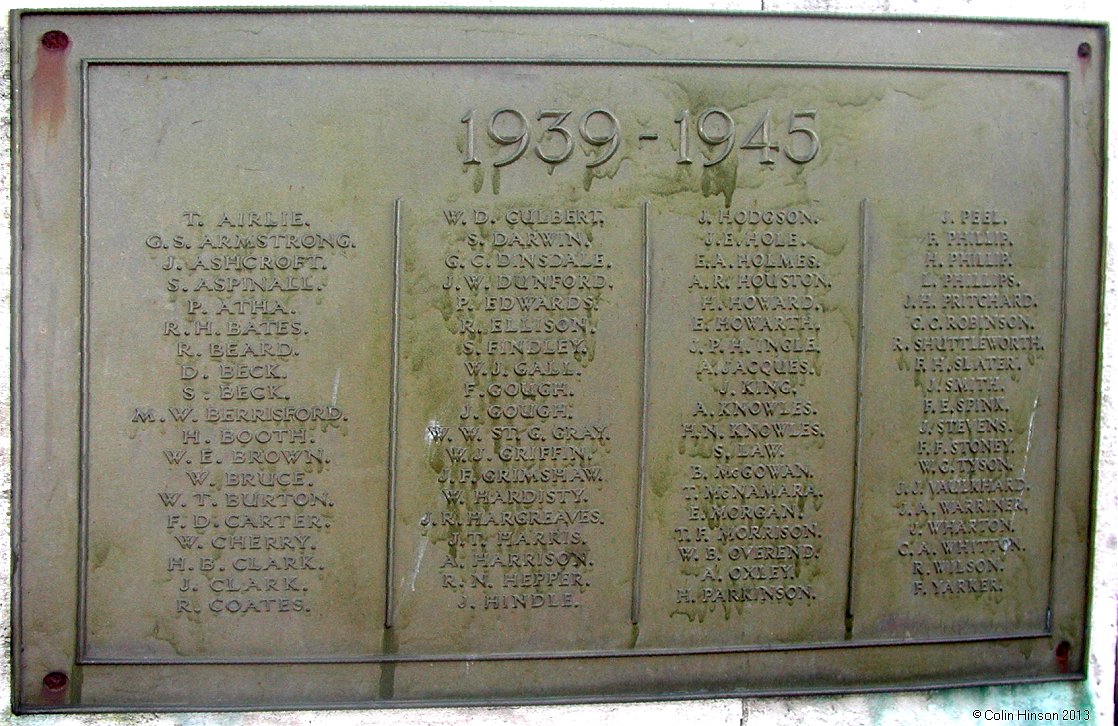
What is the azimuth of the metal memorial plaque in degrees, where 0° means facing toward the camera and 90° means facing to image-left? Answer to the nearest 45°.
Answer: approximately 0°
